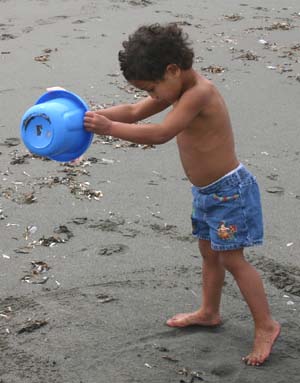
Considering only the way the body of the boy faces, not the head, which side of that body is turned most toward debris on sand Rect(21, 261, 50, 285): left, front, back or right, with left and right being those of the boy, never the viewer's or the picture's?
front

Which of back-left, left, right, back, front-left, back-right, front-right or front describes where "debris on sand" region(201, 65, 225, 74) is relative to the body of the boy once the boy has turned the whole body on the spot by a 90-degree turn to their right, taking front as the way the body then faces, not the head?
front

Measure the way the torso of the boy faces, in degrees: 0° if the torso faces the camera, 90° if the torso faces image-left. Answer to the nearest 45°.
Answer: approximately 90°
